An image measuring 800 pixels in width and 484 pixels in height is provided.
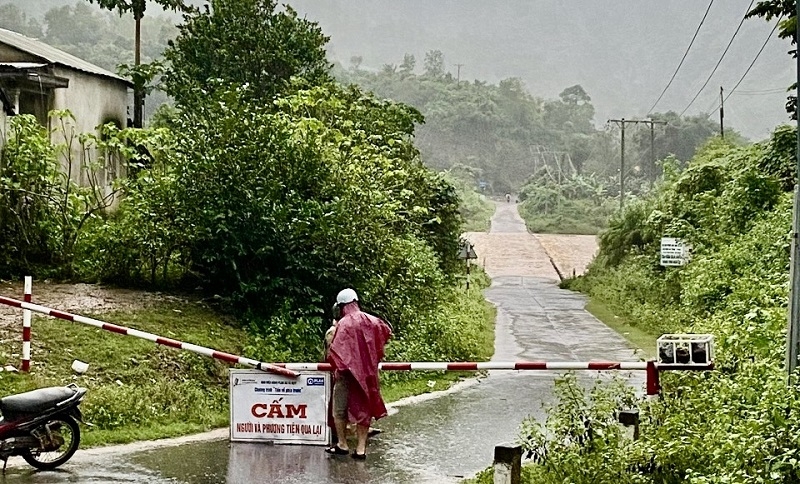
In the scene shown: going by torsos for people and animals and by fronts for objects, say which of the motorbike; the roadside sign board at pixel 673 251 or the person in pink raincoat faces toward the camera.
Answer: the roadside sign board

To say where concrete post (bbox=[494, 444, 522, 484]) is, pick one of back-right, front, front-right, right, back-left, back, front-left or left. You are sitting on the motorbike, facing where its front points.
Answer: back-left

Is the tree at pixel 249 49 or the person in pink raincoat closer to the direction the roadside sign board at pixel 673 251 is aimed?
the person in pink raincoat

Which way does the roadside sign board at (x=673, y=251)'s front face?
toward the camera

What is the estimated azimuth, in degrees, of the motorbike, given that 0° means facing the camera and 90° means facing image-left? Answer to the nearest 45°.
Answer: approximately 90°

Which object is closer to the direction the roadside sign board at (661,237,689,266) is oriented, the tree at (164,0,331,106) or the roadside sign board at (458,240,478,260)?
the tree

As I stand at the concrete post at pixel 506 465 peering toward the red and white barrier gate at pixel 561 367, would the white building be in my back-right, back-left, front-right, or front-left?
front-left

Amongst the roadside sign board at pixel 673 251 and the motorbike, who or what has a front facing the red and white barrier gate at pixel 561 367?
the roadside sign board

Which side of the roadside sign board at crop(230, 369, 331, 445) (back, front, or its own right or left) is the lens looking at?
front

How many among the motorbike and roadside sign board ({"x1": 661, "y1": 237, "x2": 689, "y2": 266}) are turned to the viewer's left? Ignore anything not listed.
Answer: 1

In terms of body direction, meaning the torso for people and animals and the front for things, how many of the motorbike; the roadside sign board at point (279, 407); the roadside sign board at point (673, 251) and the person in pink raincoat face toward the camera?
2

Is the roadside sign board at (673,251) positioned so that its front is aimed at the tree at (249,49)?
no

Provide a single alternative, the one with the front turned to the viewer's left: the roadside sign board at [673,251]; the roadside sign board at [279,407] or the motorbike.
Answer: the motorbike

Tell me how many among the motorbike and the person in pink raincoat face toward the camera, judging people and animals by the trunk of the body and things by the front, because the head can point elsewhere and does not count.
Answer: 0

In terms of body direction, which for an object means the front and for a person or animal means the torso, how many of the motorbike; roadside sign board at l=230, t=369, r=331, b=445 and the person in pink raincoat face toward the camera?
1

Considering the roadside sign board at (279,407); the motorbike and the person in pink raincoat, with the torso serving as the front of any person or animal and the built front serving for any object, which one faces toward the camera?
the roadside sign board

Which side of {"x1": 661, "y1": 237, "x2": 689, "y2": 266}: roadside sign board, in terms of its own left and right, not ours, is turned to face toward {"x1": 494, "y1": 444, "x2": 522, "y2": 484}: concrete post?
front
